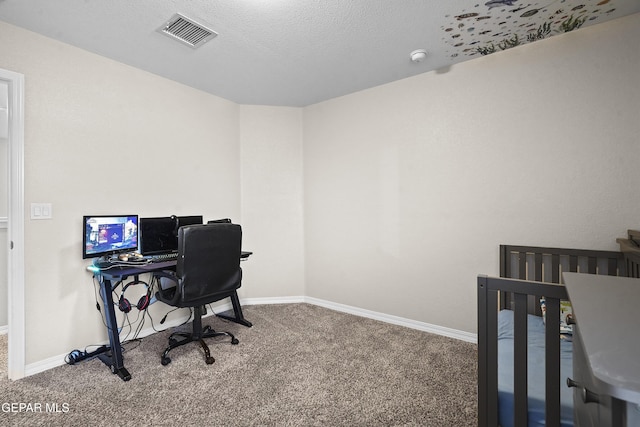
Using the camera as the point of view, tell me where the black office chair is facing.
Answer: facing away from the viewer and to the left of the viewer

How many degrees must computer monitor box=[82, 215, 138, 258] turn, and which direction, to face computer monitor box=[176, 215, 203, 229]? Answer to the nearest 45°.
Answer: approximately 45° to its left

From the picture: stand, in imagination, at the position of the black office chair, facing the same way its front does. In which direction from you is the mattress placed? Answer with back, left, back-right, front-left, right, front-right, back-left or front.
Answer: back

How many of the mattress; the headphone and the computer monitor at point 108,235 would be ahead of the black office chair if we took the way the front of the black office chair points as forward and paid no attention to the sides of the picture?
2

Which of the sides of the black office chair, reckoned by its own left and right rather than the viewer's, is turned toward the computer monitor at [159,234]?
front

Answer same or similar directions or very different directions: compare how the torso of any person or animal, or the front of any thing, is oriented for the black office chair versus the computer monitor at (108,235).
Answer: very different directions

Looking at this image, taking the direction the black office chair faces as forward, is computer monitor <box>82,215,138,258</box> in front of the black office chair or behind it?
in front

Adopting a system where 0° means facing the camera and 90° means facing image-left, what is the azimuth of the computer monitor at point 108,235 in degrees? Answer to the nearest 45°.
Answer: approximately 315°
